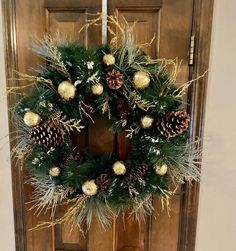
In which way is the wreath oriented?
toward the camera
